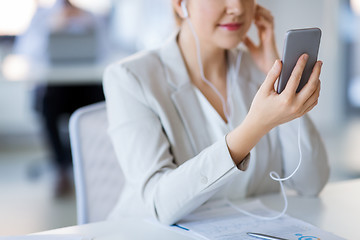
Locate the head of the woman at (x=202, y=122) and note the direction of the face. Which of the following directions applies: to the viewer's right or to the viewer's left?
to the viewer's right

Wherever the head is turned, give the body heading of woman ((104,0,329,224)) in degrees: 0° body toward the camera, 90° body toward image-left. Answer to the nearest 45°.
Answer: approximately 315°
